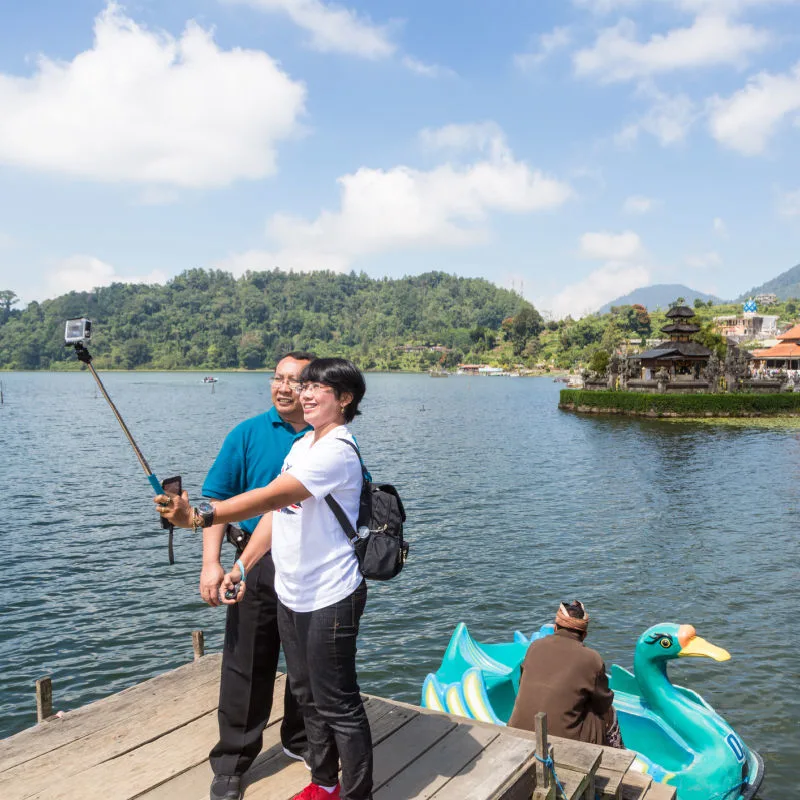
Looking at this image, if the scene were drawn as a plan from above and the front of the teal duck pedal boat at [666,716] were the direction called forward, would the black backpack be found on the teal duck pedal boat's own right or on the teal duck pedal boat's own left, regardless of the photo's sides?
on the teal duck pedal boat's own right

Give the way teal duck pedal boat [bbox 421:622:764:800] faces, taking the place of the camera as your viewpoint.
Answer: facing the viewer and to the right of the viewer

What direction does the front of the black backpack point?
to the viewer's right

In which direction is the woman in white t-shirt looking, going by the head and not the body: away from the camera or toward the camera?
toward the camera

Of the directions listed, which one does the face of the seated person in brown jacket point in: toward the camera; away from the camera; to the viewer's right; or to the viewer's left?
away from the camera

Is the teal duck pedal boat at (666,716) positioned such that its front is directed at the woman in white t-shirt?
no

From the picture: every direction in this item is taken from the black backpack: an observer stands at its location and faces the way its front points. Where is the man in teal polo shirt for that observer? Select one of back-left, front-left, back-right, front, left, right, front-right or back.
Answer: back-left
